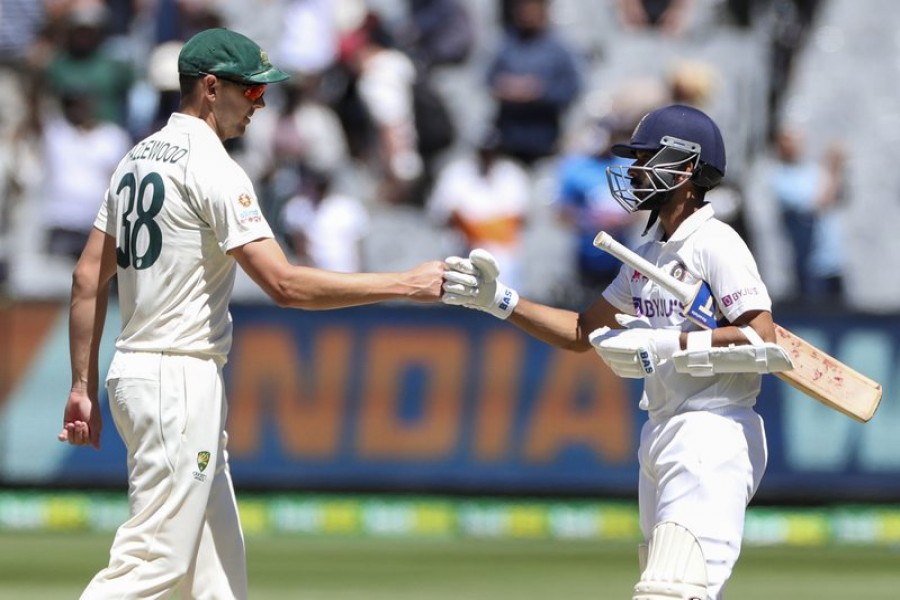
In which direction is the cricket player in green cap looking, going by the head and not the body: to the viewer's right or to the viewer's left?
to the viewer's right

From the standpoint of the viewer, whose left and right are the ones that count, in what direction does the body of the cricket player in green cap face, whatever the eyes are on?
facing away from the viewer and to the right of the viewer
